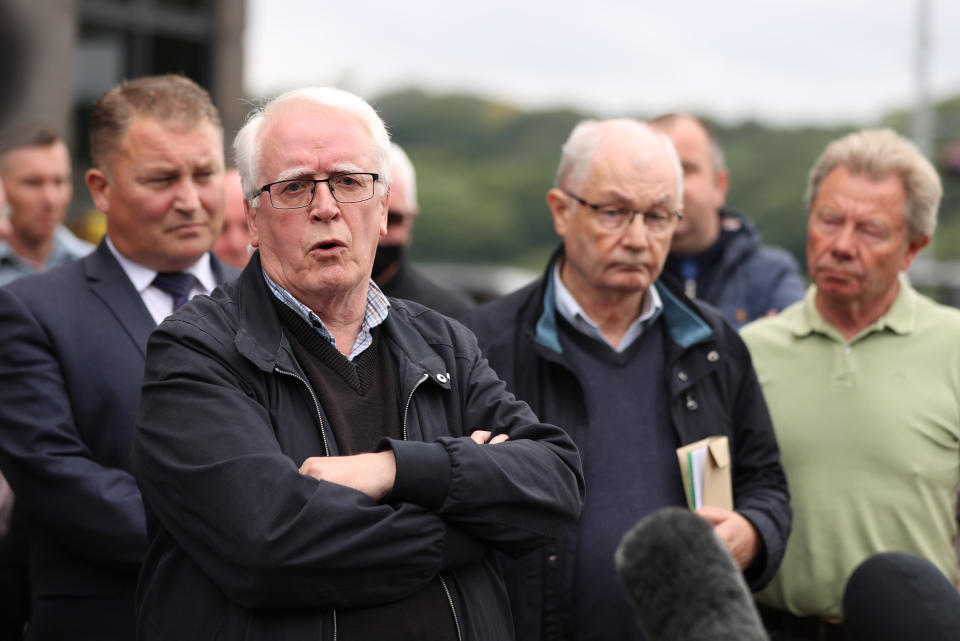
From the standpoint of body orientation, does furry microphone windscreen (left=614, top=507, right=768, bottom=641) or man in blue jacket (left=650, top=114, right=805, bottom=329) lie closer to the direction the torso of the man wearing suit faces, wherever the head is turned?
the furry microphone windscreen

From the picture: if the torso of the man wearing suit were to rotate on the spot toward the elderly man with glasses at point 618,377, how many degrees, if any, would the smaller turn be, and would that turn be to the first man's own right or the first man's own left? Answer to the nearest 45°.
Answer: approximately 45° to the first man's own left

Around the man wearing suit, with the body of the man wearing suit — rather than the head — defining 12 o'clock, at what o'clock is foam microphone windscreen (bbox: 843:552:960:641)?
The foam microphone windscreen is roughly at 12 o'clock from the man wearing suit.

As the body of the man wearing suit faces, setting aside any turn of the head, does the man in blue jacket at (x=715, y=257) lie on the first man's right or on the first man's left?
on the first man's left

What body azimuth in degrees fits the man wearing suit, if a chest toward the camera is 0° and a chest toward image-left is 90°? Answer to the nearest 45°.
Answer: approximately 315°

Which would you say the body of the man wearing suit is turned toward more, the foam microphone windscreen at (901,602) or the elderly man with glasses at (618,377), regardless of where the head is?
the foam microphone windscreen

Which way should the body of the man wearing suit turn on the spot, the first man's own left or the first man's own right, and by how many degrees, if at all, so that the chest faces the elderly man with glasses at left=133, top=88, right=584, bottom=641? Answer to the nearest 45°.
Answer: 0° — they already face them
